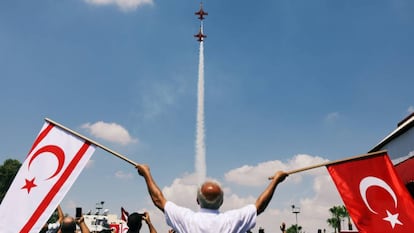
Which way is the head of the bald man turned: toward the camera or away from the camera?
away from the camera

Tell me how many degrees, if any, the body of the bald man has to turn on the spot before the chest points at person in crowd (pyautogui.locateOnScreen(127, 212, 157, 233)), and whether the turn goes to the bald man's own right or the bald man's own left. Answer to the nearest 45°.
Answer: approximately 45° to the bald man's own left

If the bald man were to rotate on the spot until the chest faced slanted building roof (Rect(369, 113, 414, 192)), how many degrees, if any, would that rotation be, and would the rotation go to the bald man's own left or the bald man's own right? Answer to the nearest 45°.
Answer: approximately 45° to the bald man's own right

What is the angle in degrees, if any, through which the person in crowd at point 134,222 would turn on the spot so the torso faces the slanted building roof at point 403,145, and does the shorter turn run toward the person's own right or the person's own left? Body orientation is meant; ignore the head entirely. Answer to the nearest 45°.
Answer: approximately 45° to the person's own right

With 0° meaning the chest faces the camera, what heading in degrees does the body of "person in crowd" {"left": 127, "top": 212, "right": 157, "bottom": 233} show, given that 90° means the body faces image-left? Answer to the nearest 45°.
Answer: approximately 180°

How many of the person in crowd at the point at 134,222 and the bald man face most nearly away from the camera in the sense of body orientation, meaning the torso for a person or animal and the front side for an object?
2

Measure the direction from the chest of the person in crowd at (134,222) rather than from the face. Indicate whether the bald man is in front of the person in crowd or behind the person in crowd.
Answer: behind

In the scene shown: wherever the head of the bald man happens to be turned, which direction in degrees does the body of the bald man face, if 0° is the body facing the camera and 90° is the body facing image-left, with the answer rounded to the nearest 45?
approximately 180°
